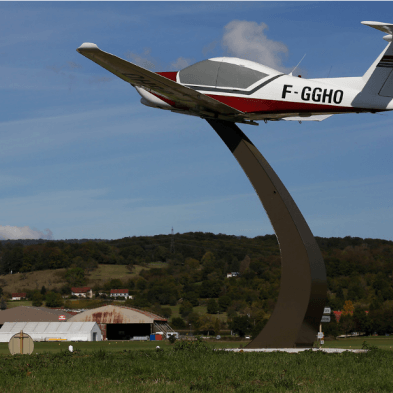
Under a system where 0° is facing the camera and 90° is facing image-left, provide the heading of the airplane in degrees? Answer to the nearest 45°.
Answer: approximately 135°
